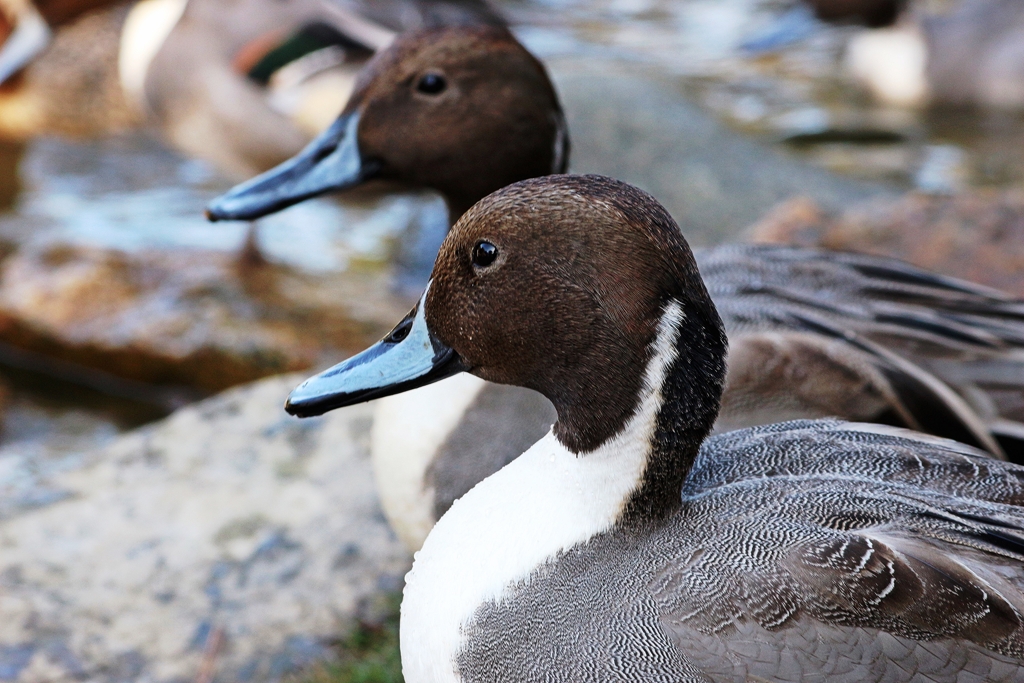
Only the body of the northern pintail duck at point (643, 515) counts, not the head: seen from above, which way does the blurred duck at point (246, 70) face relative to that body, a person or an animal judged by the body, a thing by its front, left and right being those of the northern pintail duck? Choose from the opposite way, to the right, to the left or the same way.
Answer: the same way

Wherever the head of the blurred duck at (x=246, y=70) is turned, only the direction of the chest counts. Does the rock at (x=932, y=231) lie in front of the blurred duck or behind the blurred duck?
behind

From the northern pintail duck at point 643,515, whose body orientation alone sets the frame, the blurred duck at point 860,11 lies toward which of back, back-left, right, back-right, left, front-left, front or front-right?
right

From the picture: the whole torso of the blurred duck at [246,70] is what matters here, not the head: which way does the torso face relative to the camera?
to the viewer's left

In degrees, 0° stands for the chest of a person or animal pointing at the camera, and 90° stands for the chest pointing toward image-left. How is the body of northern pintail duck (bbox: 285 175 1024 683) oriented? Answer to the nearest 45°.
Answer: approximately 90°

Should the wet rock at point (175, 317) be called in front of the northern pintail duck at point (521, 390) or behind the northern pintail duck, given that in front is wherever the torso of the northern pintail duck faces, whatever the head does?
in front

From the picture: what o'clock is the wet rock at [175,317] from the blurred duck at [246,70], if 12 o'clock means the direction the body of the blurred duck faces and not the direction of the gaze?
The wet rock is roughly at 10 o'clock from the blurred duck.

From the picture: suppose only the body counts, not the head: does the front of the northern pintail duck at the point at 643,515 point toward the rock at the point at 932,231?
no

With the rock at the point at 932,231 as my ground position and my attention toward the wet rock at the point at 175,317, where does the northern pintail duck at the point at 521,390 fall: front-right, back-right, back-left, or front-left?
front-left

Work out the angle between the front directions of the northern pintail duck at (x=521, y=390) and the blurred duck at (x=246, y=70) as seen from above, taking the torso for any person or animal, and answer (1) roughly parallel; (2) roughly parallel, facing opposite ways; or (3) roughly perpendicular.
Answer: roughly parallel

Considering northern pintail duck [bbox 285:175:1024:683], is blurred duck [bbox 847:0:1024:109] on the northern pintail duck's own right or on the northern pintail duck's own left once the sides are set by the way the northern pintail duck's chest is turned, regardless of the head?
on the northern pintail duck's own right

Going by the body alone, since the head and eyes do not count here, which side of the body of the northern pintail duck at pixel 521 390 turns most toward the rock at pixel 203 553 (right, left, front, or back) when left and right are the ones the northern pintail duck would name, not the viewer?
front

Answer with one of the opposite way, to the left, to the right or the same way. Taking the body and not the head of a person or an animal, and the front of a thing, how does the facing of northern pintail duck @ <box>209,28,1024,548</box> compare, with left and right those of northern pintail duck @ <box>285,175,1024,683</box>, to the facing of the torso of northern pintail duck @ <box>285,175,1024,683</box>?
the same way

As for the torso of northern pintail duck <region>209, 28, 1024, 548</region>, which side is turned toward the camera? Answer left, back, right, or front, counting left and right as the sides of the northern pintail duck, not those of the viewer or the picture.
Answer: left

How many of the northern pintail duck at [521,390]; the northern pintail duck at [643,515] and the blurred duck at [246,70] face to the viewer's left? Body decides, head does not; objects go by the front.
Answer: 3

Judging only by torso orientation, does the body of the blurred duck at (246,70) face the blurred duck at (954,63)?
no
